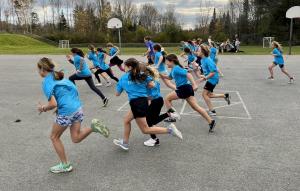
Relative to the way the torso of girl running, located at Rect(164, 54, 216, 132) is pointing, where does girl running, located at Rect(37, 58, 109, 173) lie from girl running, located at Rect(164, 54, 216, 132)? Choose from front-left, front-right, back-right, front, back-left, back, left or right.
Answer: front-left

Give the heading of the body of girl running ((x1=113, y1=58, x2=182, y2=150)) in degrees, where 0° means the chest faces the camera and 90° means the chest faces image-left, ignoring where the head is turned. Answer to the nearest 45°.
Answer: approximately 135°

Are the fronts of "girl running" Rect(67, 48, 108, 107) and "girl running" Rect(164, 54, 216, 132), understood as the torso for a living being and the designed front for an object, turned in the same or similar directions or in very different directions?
same or similar directions

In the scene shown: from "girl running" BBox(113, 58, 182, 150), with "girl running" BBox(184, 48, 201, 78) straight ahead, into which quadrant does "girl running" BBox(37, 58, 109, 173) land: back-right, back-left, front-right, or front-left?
back-left

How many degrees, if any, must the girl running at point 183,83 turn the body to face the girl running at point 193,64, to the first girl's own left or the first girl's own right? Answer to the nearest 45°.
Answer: approximately 90° to the first girl's own right

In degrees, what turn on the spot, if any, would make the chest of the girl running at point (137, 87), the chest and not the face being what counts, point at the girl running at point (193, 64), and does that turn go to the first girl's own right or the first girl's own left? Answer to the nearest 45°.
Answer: approximately 45° to the first girl's own right

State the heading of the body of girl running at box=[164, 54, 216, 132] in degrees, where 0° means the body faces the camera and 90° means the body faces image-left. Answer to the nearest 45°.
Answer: approximately 90°

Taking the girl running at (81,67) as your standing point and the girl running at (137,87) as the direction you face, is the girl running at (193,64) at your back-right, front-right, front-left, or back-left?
back-left

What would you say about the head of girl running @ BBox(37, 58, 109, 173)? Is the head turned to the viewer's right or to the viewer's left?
to the viewer's left
